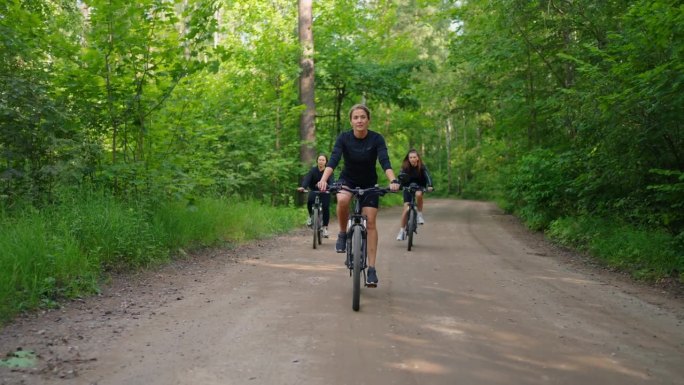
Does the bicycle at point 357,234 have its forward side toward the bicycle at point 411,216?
no

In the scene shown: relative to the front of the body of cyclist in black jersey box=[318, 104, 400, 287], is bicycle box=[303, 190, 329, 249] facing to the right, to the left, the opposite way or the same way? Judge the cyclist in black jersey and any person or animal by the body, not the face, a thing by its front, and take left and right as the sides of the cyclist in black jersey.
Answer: the same way

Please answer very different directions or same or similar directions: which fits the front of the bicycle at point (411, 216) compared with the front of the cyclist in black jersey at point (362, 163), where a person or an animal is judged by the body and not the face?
same or similar directions

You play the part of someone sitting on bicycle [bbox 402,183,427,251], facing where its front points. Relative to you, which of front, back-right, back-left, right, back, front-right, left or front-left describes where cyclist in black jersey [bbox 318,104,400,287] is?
front

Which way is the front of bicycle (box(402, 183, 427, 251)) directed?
toward the camera

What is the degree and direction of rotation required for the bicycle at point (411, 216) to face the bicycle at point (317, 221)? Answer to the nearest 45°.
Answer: approximately 90° to its right

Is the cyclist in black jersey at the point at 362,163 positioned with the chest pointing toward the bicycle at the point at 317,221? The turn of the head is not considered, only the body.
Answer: no

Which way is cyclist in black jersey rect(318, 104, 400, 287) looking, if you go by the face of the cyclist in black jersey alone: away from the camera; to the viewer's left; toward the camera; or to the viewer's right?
toward the camera

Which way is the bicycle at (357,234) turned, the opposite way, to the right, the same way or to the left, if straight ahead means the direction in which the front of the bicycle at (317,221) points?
the same way

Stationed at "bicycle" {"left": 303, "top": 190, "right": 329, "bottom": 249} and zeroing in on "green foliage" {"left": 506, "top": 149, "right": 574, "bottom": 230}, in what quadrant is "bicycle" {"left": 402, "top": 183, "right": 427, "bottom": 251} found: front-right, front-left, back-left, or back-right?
front-right

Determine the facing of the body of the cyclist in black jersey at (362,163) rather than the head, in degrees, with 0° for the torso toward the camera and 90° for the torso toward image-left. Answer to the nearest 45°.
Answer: approximately 0°

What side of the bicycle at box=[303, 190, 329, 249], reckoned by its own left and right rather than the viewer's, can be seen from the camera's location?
front

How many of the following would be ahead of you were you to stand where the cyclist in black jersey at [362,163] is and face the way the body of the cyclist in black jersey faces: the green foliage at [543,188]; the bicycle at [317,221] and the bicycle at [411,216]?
0

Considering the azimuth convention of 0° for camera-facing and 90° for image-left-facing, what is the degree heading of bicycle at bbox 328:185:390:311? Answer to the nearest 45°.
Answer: approximately 0°

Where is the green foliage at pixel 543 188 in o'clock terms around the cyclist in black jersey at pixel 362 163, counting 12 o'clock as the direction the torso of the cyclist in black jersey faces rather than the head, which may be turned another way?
The green foliage is roughly at 7 o'clock from the cyclist in black jersey.
